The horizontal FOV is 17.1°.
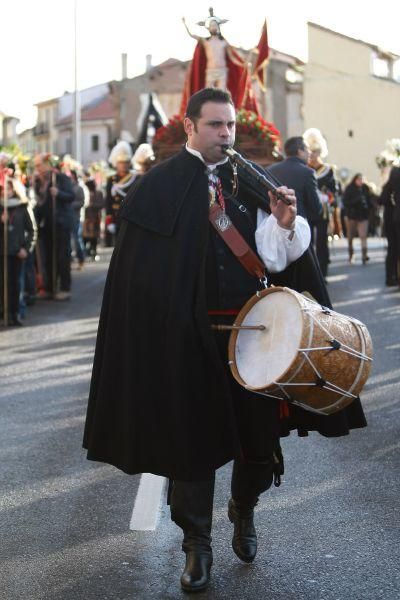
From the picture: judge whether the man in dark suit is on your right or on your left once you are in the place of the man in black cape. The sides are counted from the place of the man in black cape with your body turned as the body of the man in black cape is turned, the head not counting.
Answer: on your left

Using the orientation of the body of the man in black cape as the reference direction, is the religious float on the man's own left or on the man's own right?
on the man's own left

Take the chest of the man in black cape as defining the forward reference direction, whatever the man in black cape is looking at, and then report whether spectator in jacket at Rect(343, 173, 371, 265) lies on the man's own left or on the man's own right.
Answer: on the man's own left

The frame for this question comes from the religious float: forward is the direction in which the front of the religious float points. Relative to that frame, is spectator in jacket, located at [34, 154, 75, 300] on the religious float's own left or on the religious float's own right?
on the religious float's own right

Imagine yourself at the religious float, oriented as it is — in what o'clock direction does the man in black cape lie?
The man in black cape is roughly at 12 o'clock from the religious float.

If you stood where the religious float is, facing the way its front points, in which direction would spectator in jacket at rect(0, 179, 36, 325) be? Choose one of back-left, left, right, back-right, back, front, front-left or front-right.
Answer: front-right

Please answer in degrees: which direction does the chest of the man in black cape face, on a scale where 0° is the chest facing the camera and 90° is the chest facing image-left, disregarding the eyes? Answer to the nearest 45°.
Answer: approximately 315°

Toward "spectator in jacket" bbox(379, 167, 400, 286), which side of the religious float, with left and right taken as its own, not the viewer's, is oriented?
left

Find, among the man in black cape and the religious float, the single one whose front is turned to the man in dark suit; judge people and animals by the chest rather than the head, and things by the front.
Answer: the religious float

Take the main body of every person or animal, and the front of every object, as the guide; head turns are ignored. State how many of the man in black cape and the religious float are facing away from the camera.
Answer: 0

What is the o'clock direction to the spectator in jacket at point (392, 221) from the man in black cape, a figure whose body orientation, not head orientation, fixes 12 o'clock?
The spectator in jacket is roughly at 8 o'clock from the man in black cape.

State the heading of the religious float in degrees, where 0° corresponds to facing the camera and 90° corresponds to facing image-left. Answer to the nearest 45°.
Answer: approximately 0°

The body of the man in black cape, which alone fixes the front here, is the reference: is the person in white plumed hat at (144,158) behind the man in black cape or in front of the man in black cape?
behind
